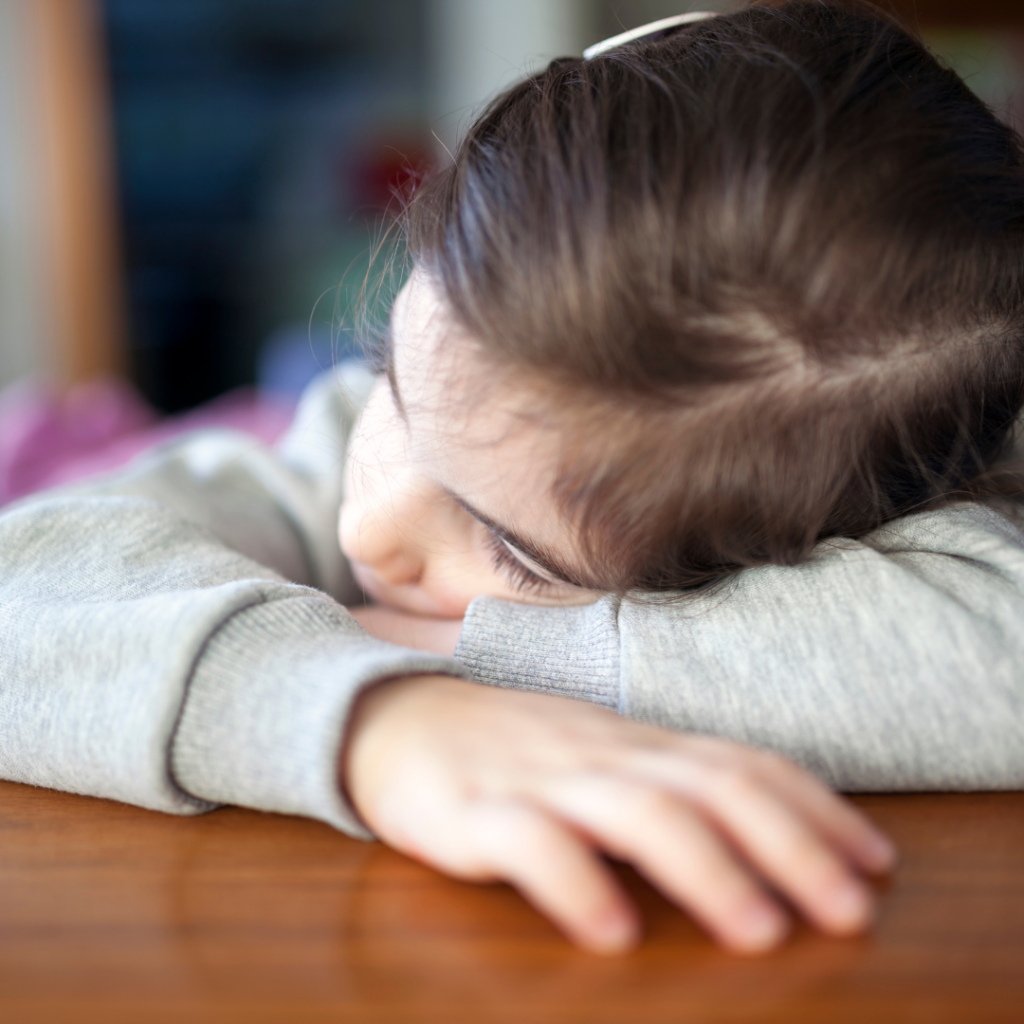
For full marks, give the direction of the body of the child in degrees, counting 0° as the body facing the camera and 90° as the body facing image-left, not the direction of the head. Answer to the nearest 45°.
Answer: approximately 0°

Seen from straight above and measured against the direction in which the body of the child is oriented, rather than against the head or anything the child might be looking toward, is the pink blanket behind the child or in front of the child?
behind
